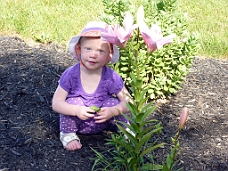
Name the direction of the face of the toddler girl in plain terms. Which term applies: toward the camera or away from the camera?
toward the camera

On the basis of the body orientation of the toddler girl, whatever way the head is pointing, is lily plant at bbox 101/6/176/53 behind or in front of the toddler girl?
in front

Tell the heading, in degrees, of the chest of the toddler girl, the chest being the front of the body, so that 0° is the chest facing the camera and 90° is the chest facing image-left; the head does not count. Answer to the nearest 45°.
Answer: approximately 0°
